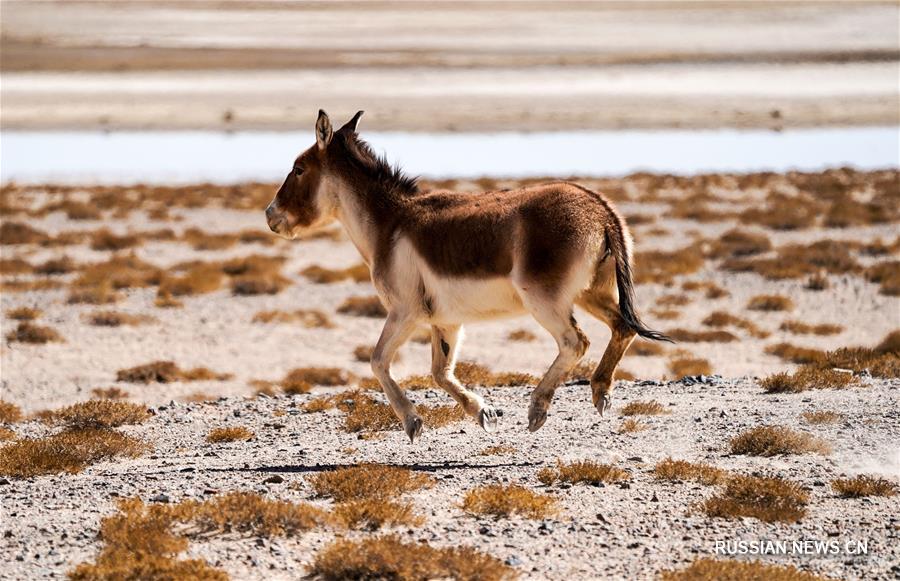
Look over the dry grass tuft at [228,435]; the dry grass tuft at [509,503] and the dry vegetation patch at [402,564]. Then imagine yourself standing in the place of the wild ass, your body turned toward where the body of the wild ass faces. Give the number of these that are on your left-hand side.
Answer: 2

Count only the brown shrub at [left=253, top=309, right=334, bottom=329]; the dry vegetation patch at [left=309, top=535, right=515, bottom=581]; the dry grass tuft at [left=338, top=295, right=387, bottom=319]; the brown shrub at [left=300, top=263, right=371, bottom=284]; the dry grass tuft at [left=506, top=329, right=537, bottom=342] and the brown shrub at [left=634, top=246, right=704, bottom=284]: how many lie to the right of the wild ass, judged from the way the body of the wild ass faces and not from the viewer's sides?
5

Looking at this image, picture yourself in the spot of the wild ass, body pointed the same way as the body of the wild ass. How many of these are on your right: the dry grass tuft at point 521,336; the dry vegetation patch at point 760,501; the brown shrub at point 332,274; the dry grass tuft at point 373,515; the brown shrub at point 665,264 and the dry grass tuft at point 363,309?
4

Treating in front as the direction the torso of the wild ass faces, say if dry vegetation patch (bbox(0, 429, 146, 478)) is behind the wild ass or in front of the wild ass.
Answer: in front

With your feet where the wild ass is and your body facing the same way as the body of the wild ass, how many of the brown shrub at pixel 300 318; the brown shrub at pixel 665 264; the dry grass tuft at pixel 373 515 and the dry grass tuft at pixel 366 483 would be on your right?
2

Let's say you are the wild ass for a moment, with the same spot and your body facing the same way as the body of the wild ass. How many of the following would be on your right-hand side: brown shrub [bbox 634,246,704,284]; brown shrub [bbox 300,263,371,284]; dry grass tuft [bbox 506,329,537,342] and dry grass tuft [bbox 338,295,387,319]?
4

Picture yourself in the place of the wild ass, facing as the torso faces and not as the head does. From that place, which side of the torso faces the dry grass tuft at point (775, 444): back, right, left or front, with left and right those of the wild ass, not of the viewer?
back

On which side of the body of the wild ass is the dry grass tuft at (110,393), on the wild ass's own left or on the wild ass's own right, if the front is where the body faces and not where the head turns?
on the wild ass's own right

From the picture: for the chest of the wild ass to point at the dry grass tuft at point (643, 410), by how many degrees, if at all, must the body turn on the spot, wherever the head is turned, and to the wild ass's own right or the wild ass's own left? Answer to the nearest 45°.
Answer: approximately 135° to the wild ass's own right

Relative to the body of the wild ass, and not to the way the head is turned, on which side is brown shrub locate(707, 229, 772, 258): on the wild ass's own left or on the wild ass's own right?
on the wild ass's own right

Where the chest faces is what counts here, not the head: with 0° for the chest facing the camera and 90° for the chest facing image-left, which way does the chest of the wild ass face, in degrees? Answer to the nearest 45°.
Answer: approximately 90°

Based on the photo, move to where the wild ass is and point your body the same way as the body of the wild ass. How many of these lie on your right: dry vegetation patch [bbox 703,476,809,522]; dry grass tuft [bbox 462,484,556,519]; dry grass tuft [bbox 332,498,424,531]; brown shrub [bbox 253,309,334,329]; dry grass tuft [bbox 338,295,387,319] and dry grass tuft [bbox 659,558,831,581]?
2

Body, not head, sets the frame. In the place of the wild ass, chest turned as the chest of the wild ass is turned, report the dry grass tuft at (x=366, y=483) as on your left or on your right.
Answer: on your left

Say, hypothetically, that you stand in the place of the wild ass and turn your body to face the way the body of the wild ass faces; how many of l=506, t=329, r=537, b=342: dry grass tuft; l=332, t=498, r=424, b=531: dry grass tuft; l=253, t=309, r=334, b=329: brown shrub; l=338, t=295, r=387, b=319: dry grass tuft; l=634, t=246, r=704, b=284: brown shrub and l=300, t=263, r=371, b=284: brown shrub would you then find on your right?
5

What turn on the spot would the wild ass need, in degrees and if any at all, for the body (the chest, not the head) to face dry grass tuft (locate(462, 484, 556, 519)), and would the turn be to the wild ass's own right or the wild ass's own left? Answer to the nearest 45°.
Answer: approximately 90° to the wild ass's own left

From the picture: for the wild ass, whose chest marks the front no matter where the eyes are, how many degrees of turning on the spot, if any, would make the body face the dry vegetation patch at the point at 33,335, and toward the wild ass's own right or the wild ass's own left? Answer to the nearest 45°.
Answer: approximately 45° to the wild ass's own right

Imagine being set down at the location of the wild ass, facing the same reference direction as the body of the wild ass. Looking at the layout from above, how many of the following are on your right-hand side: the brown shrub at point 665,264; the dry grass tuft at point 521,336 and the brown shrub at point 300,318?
3
